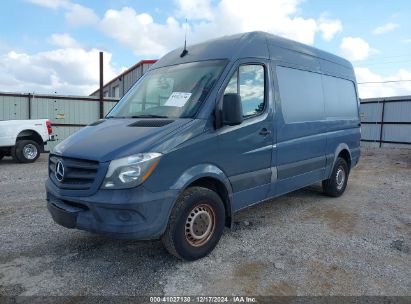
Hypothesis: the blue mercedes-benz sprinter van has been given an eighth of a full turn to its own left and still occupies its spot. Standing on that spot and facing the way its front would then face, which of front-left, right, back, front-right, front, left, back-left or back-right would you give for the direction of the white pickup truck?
back-right

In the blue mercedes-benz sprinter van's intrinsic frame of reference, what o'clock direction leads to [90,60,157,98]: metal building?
The metal building is roughly at 4 o'clock from the blue mercedes-benz sprinter van.

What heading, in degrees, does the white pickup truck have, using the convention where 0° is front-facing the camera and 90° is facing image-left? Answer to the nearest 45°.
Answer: approximately 90°

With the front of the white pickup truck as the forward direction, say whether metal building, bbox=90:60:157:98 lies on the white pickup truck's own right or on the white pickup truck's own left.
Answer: on the white pickup truck's own right
